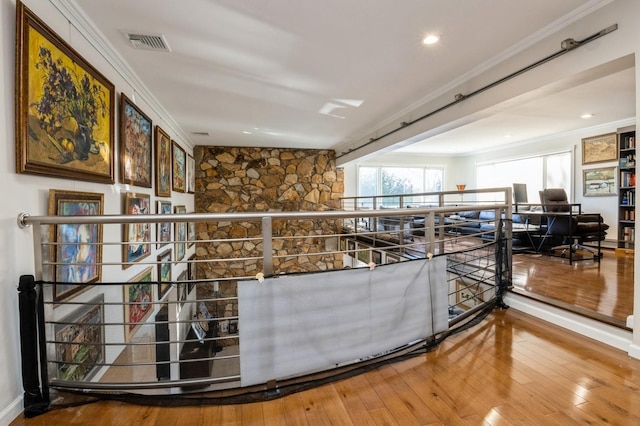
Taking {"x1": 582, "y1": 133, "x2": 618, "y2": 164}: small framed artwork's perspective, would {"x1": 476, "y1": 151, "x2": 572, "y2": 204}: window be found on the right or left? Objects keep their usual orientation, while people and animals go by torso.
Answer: on its right

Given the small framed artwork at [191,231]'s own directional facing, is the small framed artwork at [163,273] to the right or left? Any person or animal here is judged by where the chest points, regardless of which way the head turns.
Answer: on its right

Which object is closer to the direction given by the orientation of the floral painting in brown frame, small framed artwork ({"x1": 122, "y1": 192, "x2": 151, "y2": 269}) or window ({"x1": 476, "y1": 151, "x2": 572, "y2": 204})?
the window

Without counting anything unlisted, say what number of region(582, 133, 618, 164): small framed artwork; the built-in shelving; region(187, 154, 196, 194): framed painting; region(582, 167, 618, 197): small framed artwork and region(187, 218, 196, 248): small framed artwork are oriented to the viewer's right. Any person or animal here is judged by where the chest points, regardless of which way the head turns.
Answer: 2

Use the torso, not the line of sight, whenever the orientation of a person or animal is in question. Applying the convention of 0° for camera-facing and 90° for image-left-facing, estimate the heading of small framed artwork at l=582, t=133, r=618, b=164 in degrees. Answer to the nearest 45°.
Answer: approximately 45°

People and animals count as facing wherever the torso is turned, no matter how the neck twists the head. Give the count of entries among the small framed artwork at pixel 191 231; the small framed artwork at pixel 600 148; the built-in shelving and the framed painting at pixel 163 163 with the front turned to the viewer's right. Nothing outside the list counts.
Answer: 2

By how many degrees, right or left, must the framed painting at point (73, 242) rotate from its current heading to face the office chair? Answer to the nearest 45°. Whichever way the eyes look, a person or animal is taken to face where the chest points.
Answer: approximately 45° to its left

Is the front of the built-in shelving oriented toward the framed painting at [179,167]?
yes

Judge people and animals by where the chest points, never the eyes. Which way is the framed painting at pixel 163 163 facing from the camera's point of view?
to the viewer's right

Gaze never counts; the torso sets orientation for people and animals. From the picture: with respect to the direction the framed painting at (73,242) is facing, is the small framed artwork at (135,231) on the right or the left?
on its left

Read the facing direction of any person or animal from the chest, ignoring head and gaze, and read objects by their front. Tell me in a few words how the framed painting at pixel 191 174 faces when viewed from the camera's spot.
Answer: facing to the right of the viewer

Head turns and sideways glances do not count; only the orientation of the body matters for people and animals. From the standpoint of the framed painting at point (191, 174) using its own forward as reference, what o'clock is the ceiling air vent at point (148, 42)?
The ceiling air vent is roughly at 3 o'clock from the framed painting.
